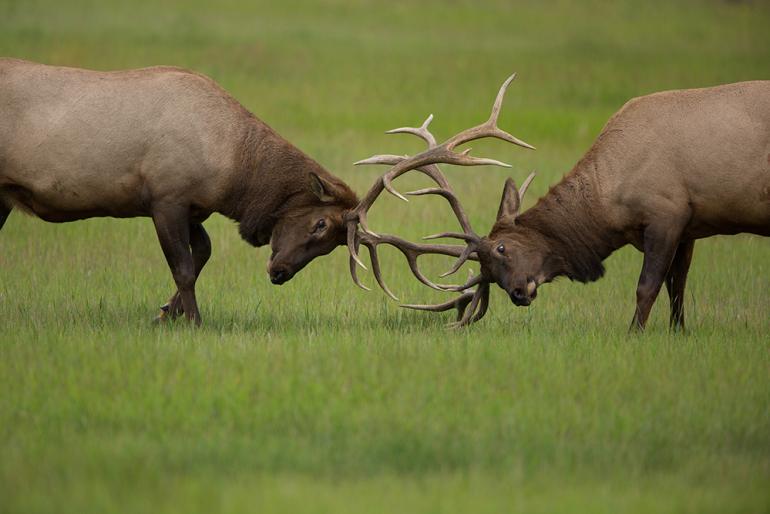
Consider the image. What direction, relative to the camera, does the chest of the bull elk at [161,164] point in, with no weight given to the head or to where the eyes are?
to the viewer's right

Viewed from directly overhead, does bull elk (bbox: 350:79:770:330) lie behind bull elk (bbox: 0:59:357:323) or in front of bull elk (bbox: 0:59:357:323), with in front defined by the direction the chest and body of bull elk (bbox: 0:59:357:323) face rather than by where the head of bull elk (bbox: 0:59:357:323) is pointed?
in front

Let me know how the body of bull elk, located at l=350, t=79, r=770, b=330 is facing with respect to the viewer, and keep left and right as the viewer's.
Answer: facing to the left of the viewer

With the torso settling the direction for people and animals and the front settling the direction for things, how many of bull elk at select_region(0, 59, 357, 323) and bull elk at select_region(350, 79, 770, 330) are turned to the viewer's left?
1

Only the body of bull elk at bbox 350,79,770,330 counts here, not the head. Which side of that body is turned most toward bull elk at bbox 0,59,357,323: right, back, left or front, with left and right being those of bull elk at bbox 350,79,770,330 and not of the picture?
front
